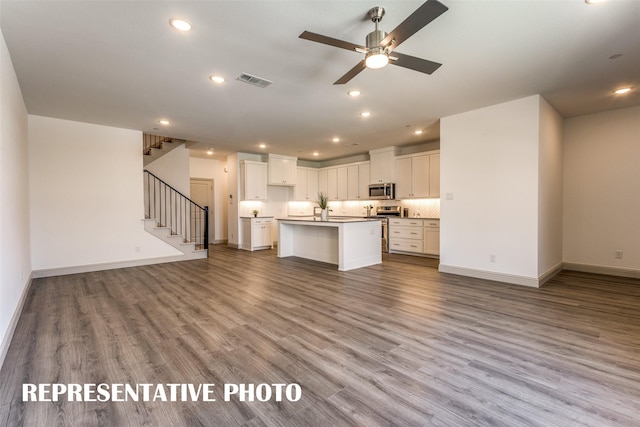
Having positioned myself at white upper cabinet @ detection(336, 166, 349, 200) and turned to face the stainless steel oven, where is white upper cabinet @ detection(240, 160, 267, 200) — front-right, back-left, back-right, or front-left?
back-right

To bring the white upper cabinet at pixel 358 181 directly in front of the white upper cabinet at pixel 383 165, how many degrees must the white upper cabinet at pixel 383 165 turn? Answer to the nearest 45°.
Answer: approximately 90° to its right

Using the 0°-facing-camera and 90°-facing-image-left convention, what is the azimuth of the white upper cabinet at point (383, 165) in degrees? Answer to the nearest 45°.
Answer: approximately 45°

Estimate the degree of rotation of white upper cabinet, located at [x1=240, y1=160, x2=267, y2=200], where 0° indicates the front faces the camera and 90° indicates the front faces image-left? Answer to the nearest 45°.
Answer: approximately 315°
